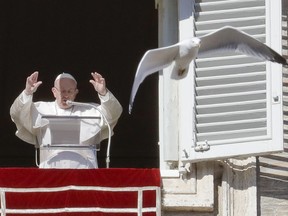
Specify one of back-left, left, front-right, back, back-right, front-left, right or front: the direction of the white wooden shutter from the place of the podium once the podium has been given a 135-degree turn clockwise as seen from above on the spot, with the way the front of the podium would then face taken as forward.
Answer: back-right

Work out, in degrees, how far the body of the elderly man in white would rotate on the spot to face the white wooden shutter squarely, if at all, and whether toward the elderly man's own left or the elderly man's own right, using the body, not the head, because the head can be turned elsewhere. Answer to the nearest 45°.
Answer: approximately 90° to the elderly man's own left

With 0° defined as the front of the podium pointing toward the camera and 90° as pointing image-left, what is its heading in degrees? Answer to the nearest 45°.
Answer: approximately 0°

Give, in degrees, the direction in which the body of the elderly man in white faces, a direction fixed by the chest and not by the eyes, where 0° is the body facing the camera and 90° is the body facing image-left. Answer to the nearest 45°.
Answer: approximately 0°
